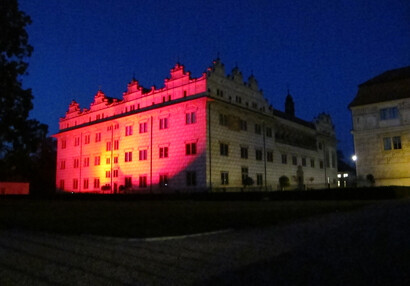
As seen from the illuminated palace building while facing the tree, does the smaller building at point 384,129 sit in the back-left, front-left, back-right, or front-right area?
back-left

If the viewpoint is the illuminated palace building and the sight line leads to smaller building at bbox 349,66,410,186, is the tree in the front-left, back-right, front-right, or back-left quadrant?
back-right

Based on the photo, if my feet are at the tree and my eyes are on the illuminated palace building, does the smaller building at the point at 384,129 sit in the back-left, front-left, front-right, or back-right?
front-right

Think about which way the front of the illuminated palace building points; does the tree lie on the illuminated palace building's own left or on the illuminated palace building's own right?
on the illuminated palace building's own right

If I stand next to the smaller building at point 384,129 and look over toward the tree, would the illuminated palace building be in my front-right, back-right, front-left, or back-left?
front-right

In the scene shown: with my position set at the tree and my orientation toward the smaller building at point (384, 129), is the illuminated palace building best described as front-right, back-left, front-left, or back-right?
front-left
